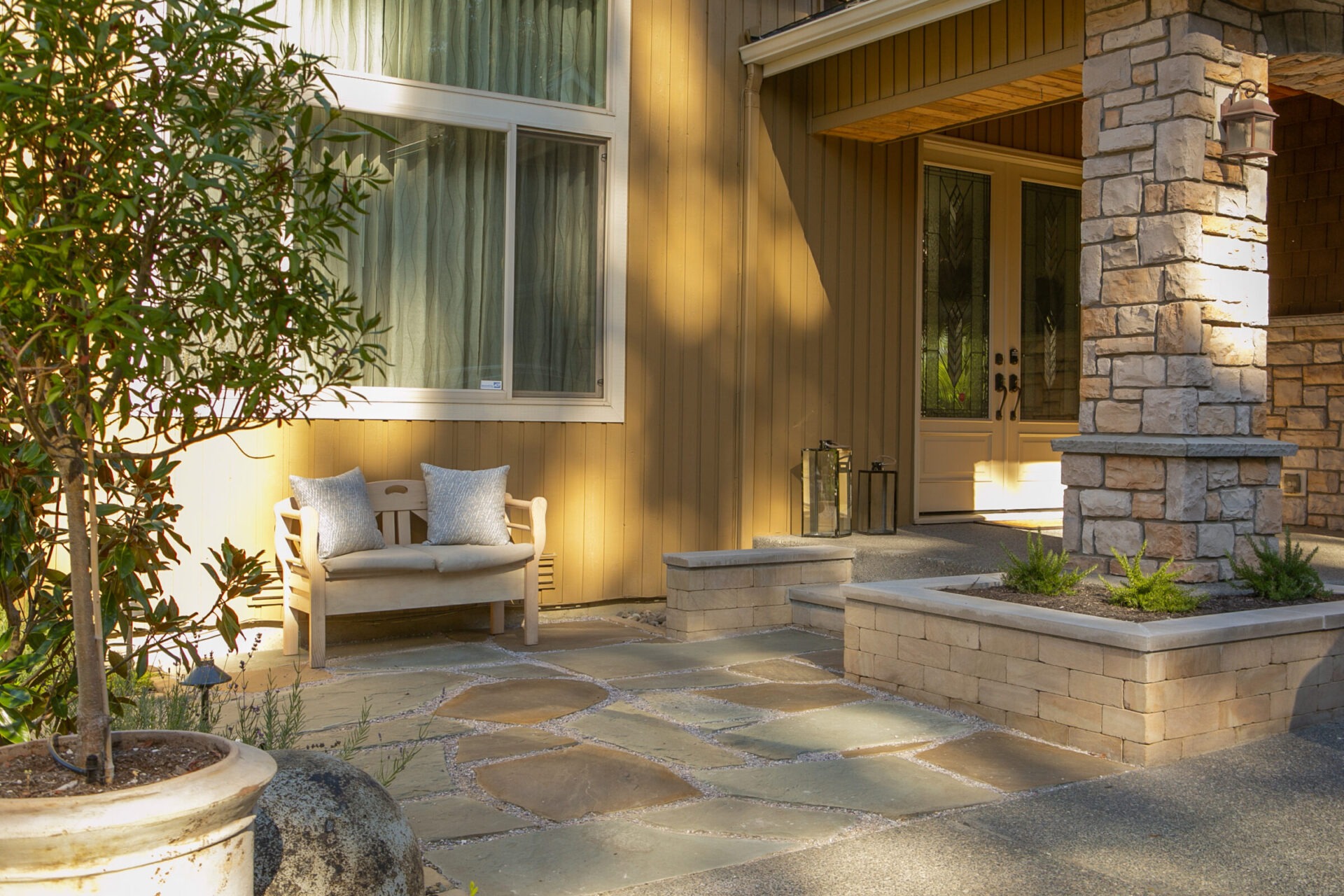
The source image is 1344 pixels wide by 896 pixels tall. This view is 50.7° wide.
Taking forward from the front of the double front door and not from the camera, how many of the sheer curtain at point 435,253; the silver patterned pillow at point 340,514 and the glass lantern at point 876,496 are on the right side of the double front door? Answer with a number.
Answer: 3

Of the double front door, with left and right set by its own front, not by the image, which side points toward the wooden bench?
right

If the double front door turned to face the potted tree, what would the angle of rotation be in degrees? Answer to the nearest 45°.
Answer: approximately 45° to its right

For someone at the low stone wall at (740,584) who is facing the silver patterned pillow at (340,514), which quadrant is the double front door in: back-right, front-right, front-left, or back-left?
back-right

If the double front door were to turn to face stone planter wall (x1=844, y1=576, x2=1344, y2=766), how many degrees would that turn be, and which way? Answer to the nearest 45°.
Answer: approximately 45° to its right

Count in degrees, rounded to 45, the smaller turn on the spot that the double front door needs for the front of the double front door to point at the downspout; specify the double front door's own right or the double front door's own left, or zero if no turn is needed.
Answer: approximately 90° to the double front door's own right

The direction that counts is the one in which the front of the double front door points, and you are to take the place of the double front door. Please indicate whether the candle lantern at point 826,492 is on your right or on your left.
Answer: on your right

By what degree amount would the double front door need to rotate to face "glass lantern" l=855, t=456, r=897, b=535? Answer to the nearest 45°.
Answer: approximately 90° to its right

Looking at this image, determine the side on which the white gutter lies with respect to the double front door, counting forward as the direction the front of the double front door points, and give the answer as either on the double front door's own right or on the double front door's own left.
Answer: on the double front door's own right

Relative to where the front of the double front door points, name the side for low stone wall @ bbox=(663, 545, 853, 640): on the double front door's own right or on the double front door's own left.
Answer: on the double front door's own right

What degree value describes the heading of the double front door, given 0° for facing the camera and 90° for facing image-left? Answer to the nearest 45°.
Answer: approximately 315°

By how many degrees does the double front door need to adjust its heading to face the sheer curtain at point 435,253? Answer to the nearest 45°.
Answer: approximately 90° to its right
